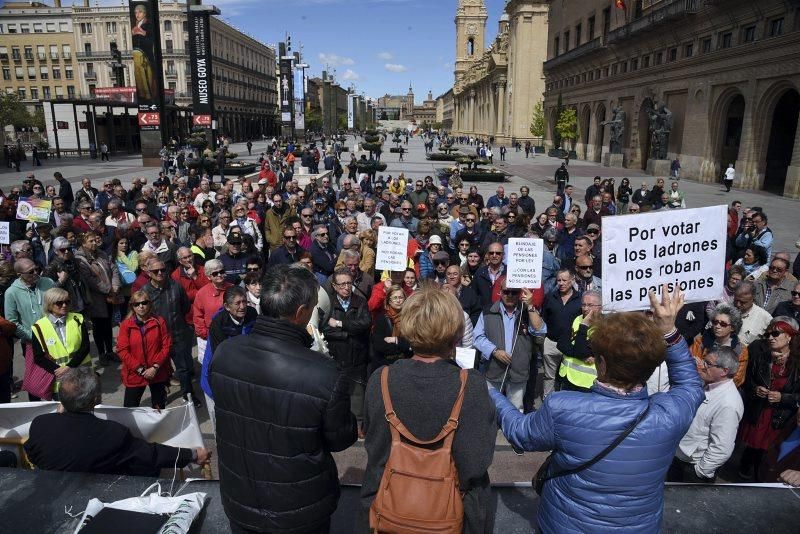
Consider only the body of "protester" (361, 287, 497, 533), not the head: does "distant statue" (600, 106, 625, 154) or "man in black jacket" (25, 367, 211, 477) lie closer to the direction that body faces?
the distant statue

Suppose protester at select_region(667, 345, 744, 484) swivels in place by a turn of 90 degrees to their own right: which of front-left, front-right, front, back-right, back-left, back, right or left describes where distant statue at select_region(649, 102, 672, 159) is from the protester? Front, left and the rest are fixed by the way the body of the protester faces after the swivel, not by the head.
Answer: front

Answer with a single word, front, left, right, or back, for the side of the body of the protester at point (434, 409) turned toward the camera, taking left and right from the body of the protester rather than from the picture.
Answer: back

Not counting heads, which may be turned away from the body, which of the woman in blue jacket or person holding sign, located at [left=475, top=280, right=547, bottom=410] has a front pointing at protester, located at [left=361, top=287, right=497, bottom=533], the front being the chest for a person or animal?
the person holding sign

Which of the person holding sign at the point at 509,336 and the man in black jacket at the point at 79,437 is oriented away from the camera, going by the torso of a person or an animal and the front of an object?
the man in black jacket

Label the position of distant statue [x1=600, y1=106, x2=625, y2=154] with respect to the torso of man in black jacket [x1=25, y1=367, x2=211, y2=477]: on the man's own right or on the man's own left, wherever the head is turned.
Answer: on the man's own right

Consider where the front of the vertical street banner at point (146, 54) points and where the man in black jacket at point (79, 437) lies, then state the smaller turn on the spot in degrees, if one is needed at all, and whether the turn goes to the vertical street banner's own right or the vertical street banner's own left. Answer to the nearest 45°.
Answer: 0° — it already faces them

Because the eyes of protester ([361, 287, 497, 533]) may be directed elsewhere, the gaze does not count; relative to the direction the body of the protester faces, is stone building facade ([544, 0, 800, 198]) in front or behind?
in front

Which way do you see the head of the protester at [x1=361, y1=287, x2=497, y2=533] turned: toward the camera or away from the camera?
away from the camera

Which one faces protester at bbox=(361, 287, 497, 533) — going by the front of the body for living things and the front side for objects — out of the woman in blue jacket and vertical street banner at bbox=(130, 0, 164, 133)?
the vertical street banner

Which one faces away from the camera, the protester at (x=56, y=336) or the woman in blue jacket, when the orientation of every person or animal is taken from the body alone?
the woman in blue jacket

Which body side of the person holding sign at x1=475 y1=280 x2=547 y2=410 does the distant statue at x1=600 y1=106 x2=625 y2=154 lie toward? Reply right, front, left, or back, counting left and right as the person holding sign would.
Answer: back

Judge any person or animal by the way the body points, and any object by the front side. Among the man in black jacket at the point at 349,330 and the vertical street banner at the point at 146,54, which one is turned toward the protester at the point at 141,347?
the vertical street banner
